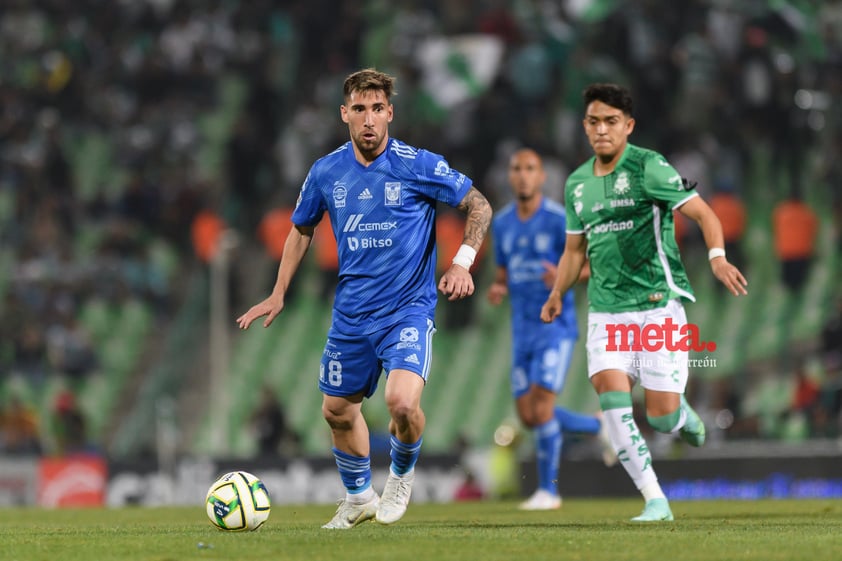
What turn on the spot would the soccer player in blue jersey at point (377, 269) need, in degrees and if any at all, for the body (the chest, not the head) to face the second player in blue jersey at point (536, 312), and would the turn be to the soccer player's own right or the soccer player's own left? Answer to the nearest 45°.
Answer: approximately 180°

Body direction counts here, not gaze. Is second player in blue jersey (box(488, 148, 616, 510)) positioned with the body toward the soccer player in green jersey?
no

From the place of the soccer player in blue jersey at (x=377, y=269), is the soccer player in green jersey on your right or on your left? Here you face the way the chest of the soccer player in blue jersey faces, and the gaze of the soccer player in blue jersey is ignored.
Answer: on your left

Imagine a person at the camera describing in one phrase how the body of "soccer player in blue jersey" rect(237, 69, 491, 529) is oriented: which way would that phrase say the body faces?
toward the camera

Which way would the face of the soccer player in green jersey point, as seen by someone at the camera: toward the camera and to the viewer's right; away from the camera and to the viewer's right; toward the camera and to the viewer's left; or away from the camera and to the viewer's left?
toward the camera and to the viewer's left

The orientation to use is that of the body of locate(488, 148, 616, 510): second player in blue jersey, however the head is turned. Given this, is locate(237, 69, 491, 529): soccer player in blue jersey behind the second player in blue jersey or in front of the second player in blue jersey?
in front

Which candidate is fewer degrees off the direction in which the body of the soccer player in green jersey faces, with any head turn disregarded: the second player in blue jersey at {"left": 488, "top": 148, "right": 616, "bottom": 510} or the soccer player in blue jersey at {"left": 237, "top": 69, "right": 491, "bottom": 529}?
the soccer player in blue jersey

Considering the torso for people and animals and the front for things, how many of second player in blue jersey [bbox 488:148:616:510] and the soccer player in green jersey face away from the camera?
0

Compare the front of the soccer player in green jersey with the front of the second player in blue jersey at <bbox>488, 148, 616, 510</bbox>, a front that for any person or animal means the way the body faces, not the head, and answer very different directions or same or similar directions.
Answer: same or similar directions

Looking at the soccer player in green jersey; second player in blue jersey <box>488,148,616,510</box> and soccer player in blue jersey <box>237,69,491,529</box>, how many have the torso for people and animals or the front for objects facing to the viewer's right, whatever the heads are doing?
0

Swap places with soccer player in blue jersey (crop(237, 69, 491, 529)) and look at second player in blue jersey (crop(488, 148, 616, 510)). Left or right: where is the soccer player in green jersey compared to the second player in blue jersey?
right

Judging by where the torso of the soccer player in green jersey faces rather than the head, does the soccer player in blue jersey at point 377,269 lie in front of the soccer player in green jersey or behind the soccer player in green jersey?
in front

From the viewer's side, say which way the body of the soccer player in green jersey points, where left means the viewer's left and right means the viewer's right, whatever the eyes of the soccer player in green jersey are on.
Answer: facing the viewer and to the left of the viewer

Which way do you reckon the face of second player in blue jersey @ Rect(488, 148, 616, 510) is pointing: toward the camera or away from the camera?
toward the camera
